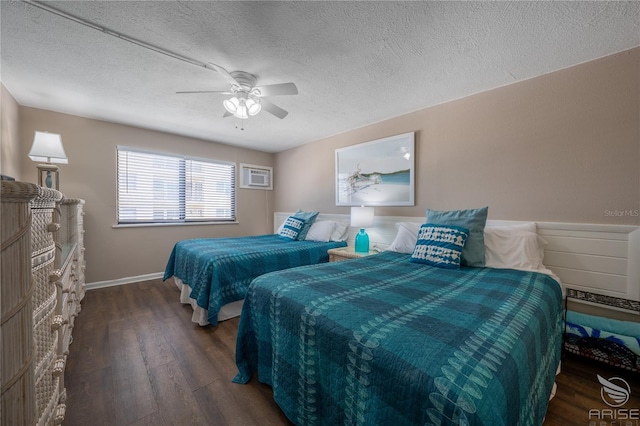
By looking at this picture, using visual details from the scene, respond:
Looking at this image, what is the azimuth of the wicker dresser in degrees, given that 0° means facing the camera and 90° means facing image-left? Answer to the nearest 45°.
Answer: approximately 270°

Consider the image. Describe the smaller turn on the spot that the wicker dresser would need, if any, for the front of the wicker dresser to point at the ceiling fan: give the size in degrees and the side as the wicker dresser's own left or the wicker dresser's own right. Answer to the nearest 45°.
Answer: approximately 45° to the wicker dresser's own left

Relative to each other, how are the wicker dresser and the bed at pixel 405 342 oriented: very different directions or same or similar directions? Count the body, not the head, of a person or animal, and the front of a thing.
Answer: very different directions

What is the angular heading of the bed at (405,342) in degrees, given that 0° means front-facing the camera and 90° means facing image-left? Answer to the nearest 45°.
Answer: approximately 45°

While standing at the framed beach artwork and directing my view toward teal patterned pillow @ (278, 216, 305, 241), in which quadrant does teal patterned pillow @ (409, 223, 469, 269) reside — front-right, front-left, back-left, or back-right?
back-left

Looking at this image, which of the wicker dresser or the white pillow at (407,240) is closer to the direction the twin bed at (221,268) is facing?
the wicker dresser

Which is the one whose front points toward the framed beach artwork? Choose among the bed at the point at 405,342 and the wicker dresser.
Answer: the wicker dresser

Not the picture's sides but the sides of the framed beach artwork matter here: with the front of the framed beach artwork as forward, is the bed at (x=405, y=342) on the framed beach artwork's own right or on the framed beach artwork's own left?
on the framed beach artwork's own left
